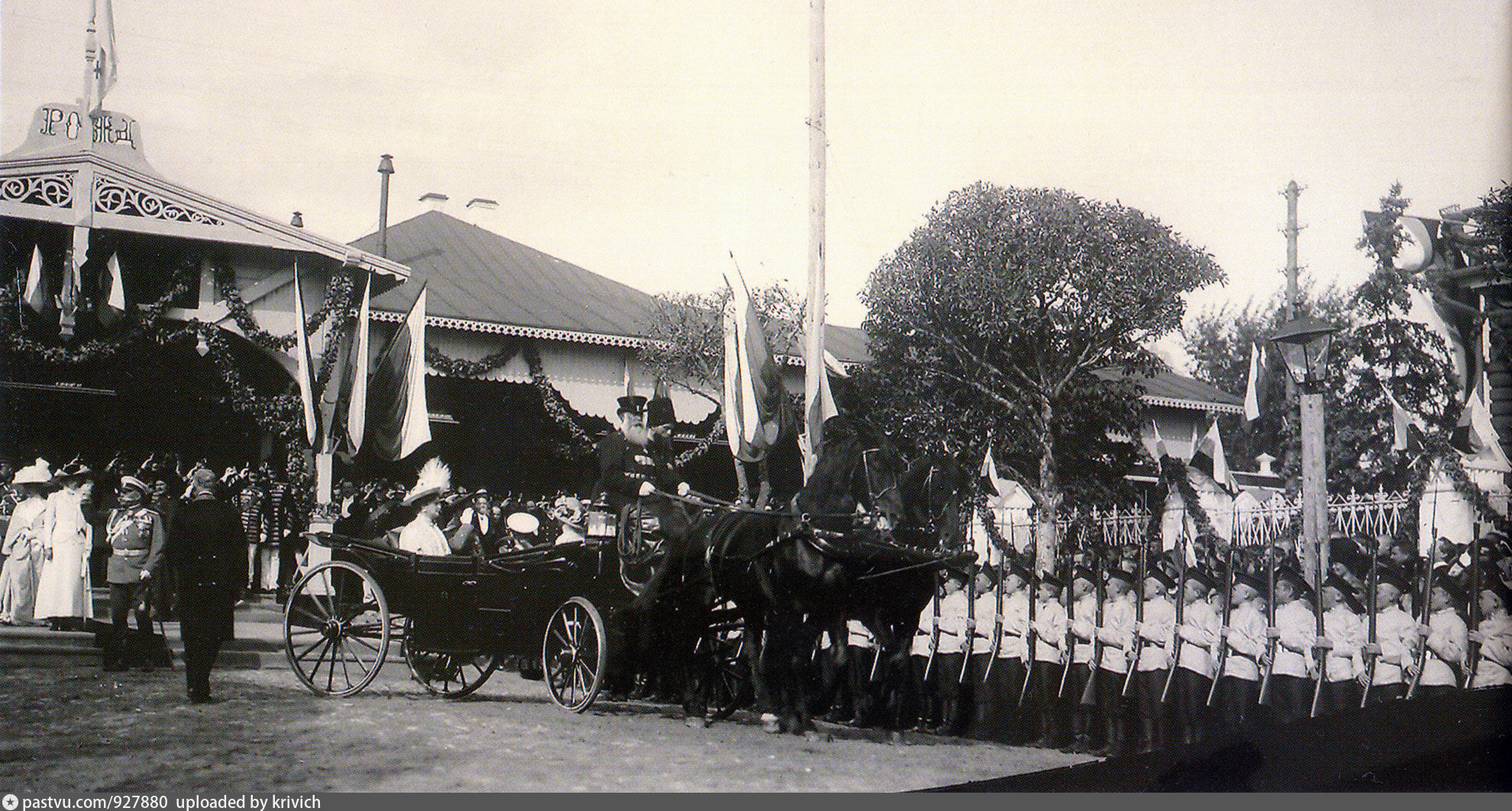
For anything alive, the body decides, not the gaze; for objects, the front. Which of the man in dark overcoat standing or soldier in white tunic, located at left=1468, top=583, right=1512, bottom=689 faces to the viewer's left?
the soldier in white tunic

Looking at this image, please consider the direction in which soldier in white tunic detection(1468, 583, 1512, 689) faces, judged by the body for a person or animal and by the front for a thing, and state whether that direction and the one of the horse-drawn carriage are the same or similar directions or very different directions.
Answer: very different directions

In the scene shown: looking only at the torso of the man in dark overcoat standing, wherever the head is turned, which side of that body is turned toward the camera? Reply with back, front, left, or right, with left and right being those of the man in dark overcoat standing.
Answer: back

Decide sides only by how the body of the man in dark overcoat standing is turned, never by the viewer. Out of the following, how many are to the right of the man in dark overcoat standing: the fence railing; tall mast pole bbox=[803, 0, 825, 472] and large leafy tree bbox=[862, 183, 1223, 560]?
3

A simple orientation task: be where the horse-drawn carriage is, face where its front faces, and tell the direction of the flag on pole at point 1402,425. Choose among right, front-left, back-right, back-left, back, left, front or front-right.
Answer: front-left

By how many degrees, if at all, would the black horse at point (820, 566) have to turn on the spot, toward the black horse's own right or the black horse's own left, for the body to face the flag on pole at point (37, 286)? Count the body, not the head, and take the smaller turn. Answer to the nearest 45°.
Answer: approximately 135° to the black horse's own right

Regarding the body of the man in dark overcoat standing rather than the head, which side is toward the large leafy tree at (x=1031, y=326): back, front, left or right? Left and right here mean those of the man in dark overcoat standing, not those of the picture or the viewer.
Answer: right

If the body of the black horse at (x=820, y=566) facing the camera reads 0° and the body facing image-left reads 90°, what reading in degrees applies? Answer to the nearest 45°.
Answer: approximately 315°

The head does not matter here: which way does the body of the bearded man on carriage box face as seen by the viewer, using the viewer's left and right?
facing the viewer and to the right of the viewer

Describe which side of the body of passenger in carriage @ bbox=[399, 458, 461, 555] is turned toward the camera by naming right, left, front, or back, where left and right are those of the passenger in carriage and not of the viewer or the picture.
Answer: right
